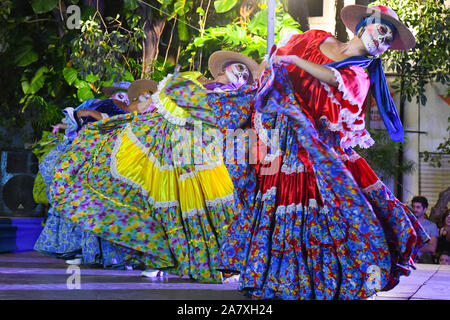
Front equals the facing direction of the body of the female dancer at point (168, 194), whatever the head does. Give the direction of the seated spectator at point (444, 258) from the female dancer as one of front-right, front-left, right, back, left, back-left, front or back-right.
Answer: back

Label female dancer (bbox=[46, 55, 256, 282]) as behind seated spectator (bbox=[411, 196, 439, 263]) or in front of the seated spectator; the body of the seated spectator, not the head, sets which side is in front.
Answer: in front

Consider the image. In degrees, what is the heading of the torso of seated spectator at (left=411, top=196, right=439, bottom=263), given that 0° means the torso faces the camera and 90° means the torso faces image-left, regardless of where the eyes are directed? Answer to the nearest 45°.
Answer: approximately 45°

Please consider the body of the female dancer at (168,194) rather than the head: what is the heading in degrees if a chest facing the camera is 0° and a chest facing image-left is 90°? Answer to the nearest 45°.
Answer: approximately 45°

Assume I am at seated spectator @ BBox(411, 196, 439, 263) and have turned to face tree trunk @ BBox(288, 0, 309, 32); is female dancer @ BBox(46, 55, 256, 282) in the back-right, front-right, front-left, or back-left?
back-left

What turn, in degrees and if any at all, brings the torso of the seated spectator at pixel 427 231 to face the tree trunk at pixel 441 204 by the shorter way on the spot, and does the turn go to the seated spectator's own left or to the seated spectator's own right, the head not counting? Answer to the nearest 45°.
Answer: approximately 135° to the seated spectator's own right

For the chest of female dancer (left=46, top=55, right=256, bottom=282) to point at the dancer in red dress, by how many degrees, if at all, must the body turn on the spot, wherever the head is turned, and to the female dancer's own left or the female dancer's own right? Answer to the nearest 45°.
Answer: approximately 90° to the female dancer's own left
